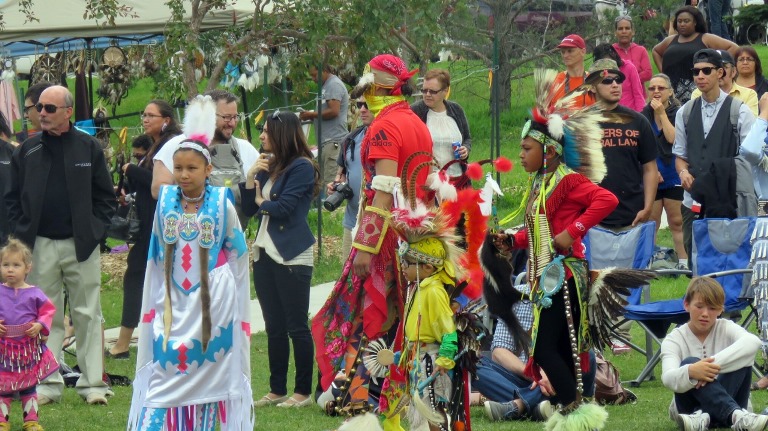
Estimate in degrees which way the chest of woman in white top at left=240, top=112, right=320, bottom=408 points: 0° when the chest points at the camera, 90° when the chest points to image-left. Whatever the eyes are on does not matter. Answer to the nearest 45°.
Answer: approximately 45°

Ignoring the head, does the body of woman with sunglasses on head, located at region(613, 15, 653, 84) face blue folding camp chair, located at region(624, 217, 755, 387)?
yes

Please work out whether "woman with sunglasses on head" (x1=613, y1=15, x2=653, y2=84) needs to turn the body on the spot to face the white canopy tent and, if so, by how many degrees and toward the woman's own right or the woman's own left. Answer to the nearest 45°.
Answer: approximately 90° to the woman's own right

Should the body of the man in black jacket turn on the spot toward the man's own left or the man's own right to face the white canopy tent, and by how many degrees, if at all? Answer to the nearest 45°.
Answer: approximately 180°

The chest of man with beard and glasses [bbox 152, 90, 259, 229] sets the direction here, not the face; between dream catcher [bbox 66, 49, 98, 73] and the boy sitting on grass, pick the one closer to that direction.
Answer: the boy sitting on grass

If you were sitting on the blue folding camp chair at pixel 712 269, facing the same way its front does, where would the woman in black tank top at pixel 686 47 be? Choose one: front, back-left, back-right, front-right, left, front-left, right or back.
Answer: back-right

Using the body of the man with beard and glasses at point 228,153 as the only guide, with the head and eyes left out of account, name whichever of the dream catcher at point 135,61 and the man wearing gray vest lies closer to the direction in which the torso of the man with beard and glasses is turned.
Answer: the man wearing gray vest

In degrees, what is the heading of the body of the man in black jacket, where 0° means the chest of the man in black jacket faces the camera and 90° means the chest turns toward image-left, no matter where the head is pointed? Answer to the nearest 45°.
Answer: approximately 0°

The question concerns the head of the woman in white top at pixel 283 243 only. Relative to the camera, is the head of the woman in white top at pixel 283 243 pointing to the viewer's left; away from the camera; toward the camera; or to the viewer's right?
to the viewer's left
